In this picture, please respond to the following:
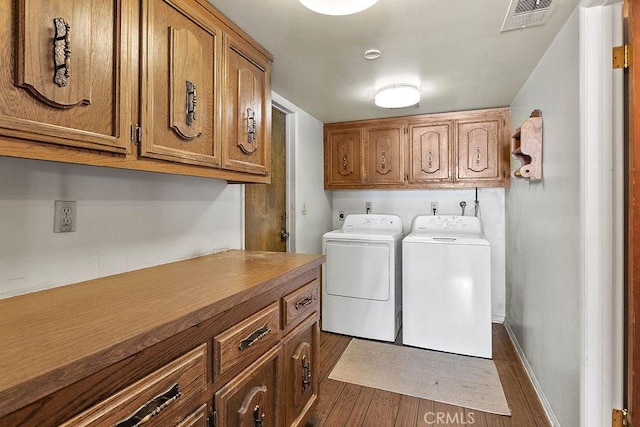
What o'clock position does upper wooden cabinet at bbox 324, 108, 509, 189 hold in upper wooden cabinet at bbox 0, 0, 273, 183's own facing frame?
upper wooden cabinet at bbox 324, 108, 509, 189 is roughly at 10 o'clock from upper wooden cabinet at bbox 0, 0, 273, 183.

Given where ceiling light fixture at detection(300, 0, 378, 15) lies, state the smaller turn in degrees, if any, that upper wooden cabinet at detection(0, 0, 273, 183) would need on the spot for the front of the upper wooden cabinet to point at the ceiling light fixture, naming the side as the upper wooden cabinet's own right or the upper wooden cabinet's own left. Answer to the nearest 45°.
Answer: approximately 45° to the upper wooden cabinet's own left

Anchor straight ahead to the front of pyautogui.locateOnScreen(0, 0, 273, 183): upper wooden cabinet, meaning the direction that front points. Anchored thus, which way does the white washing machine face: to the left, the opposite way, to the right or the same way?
to the right

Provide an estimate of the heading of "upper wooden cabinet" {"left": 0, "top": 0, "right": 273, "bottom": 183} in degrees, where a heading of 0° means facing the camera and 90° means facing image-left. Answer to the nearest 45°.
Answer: approximately 315°

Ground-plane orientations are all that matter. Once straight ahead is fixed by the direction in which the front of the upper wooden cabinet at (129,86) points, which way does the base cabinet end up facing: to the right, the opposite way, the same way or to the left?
the same way

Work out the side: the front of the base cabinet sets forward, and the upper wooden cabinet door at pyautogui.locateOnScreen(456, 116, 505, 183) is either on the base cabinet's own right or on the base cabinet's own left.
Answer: on the base cabinet's own left

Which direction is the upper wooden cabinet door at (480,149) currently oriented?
toward the camera

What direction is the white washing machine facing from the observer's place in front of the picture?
facing the viewer

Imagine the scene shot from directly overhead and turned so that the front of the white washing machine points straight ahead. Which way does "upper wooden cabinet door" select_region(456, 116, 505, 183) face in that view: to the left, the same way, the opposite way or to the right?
the same way

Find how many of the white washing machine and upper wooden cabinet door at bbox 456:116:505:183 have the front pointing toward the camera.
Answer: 2

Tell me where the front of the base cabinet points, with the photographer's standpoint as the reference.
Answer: facing the viewer and to the right of the viewer

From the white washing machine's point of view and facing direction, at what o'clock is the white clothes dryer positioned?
The white clothes dryer is roughly at 3 o'clock from the white washing machine.

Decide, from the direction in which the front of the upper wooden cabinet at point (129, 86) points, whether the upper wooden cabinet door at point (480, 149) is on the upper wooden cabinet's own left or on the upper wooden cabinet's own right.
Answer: on the upper wooden cabinet's own left

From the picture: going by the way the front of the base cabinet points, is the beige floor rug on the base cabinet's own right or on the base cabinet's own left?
on the base cabinet's own left
